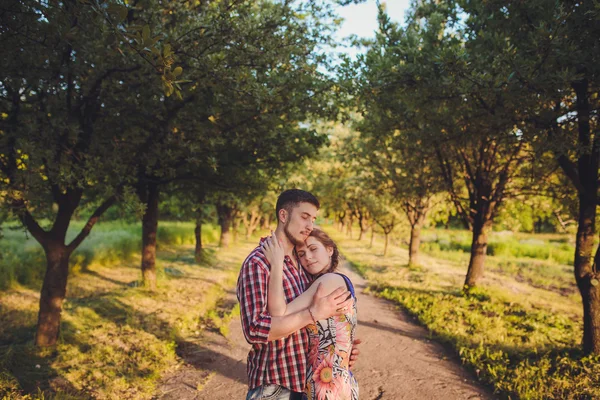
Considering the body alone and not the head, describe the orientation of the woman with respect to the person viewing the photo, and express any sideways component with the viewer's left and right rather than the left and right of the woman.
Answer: facing to the left of the viewer

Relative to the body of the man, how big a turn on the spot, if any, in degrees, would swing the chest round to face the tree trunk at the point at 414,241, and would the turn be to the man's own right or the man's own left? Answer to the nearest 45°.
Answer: approximately 90° to the man's own left

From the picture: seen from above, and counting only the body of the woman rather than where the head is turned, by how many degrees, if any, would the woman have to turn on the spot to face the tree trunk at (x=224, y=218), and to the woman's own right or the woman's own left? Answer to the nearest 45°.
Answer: approximately 90° to the woman's own right

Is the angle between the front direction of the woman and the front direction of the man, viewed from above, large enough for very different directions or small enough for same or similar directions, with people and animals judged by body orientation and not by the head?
very different directions

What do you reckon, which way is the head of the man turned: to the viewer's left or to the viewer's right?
to the viewer's right

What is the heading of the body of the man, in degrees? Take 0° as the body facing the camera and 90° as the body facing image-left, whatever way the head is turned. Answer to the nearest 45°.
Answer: approximately 270°
